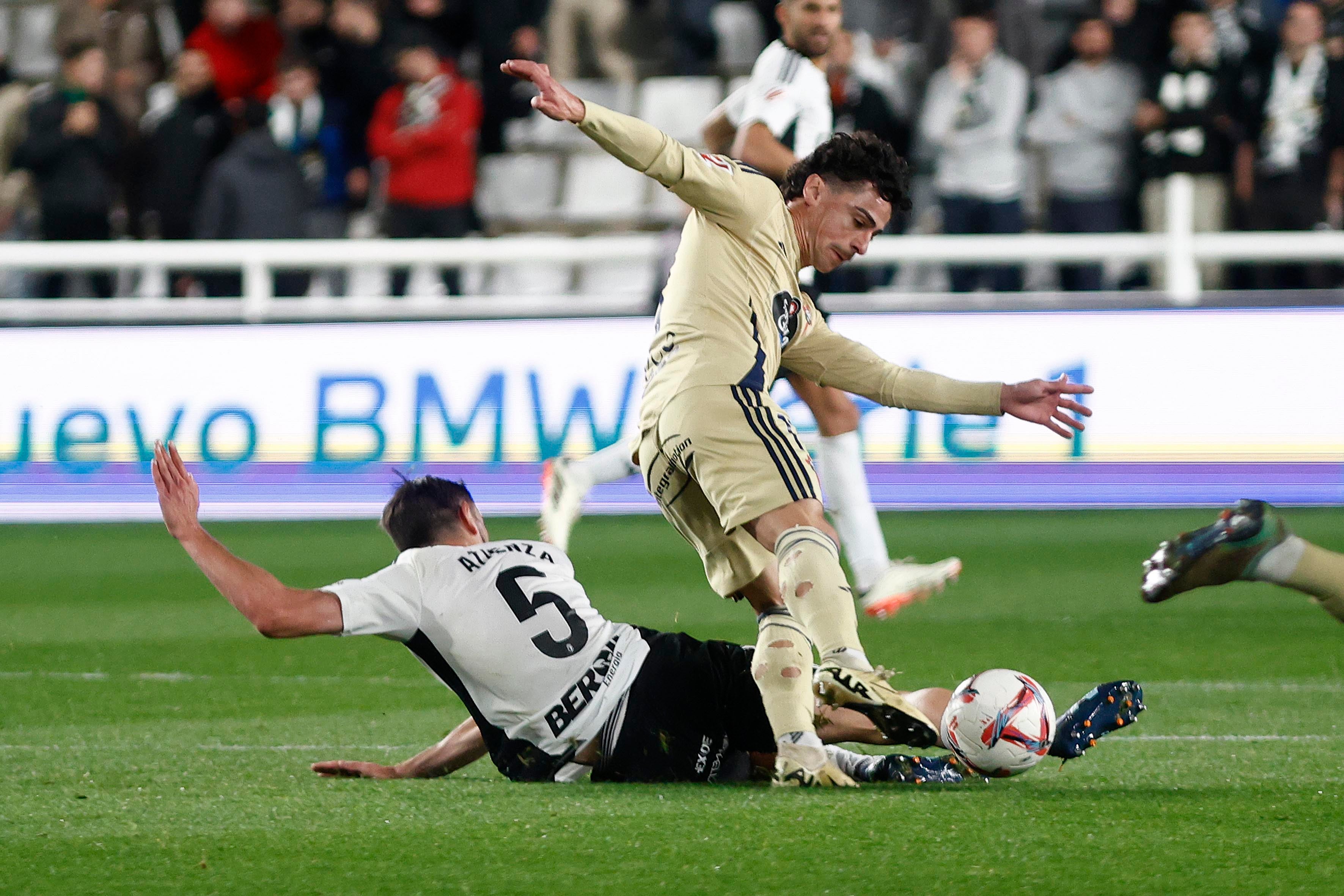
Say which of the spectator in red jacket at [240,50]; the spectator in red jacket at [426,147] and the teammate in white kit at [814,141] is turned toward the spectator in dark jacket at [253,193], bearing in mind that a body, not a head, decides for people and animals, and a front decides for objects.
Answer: the spectator in red jacket at [240,50]

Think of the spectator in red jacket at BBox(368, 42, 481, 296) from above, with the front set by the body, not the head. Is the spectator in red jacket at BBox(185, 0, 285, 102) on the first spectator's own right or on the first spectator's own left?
on the first spectator's own right

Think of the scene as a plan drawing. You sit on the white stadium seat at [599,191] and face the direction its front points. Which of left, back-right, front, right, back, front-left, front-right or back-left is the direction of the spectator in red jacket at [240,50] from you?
right

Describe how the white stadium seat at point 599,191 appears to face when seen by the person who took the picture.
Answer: facing the viewer

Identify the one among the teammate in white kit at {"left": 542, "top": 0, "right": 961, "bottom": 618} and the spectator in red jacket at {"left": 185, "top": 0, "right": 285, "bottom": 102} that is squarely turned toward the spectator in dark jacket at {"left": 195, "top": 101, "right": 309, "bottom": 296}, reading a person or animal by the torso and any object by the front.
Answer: the spectator in red jacket

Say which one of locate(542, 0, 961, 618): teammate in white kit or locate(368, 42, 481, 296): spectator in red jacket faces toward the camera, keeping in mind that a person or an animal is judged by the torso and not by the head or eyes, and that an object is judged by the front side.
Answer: the spectator in red jacket

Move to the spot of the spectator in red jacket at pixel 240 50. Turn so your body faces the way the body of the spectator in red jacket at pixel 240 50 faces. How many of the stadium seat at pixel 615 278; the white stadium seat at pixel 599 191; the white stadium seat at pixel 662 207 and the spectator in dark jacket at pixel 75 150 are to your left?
3

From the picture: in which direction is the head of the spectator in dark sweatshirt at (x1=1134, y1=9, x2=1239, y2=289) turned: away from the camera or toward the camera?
toward the camera

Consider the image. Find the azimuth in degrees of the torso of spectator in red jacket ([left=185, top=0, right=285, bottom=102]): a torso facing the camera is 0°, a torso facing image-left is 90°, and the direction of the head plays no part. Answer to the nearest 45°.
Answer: approximately 0°

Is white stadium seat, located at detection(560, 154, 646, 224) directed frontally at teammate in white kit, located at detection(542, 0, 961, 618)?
yes
